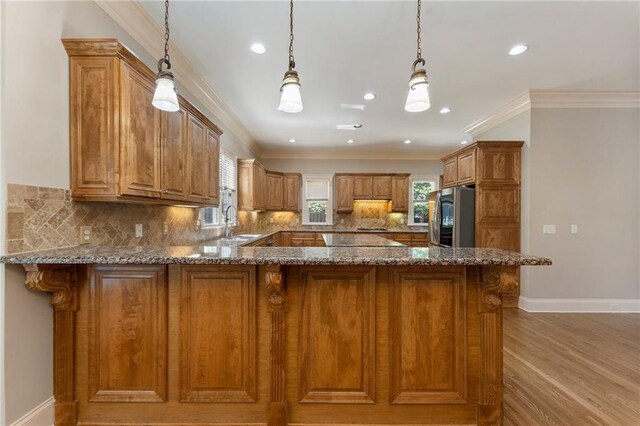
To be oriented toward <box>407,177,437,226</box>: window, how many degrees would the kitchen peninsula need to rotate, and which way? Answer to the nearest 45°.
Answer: approximately 135° to its left

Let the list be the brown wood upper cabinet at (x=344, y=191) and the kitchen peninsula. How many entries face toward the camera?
2

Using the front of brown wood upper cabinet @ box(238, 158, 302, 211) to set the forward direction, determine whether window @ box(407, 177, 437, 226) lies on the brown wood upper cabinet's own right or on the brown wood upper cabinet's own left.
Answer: on the brown wood upper cabinet's own left

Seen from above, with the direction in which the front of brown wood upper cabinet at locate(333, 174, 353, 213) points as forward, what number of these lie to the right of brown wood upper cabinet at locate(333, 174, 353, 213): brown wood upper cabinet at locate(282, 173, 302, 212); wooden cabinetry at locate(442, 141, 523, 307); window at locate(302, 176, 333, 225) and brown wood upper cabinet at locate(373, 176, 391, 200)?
2

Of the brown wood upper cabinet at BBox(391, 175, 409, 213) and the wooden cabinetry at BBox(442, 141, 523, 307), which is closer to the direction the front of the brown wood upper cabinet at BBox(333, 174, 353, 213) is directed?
the wooden cabinetry

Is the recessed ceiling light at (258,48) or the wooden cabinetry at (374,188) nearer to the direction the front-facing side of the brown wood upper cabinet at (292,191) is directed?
the recessed ceiling light

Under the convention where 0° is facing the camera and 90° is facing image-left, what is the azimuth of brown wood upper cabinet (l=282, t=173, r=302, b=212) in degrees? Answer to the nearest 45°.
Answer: approximately 0°
